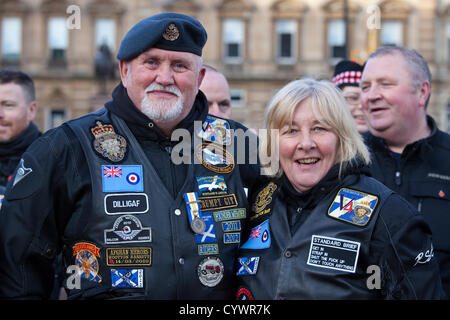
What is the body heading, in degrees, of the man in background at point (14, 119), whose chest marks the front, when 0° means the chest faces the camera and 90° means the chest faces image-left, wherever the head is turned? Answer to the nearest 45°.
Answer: approximately 45°

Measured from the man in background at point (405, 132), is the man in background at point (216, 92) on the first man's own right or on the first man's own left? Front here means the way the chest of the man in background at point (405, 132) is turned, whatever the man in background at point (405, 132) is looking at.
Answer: on the first man's own right

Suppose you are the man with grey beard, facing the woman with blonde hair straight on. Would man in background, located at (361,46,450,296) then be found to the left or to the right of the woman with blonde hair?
left

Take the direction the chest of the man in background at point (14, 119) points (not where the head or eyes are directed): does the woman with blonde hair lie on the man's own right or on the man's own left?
on the man's own left

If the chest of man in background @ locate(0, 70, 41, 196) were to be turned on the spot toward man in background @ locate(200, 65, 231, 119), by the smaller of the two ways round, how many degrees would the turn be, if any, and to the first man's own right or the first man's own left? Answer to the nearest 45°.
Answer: approximately 135° to the first man's own left
